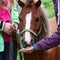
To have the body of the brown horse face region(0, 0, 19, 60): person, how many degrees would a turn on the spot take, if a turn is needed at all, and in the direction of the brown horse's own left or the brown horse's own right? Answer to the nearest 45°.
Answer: approximately 45° to the brown horse's own right

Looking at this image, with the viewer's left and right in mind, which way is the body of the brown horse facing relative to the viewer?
facing the viewer and to the left of the viewer
